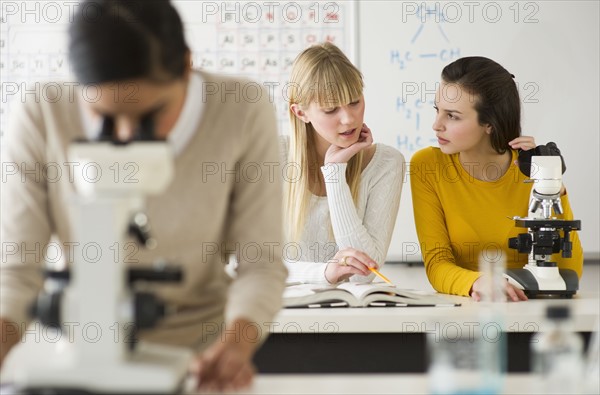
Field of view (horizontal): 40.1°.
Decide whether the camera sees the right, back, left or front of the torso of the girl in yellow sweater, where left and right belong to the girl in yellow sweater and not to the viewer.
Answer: front

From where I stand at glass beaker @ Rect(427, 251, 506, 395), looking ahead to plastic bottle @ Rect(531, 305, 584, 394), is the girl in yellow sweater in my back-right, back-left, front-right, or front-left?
front-left

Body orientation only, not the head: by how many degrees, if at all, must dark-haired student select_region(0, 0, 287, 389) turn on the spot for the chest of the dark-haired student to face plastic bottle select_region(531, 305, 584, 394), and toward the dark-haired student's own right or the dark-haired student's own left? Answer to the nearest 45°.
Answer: approximately 45° to the dark-haired student's own left

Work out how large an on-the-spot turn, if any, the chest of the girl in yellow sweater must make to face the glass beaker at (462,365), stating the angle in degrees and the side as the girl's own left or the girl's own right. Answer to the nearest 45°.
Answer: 0° — they already face it

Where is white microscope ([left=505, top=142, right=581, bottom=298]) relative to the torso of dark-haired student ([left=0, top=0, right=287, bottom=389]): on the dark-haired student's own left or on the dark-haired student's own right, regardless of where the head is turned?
on the dark-haired student's own left

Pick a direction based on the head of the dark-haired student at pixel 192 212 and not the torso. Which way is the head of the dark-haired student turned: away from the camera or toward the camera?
toward the camera

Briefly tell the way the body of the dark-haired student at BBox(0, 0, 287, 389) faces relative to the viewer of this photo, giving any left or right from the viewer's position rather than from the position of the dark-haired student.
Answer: facing the viewer

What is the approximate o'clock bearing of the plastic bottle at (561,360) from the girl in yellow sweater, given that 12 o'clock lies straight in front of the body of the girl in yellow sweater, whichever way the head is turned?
The plastic bottle is roughly at 12 o'clock from the girl in yellow sweater.

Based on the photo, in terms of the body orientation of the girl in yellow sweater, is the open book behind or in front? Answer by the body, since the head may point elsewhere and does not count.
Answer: in front

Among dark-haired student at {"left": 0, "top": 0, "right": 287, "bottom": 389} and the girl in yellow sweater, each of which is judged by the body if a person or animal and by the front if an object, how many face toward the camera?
2

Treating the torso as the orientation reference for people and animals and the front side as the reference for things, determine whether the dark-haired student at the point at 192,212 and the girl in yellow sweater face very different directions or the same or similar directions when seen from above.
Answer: same or similar directions

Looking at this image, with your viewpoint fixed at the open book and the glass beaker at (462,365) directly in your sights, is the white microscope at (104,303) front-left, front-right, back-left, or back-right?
front-right

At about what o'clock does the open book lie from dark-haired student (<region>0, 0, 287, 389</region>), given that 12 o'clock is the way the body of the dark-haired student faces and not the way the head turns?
The open book is roughly at 7 o'clock from the dark-haired student.
